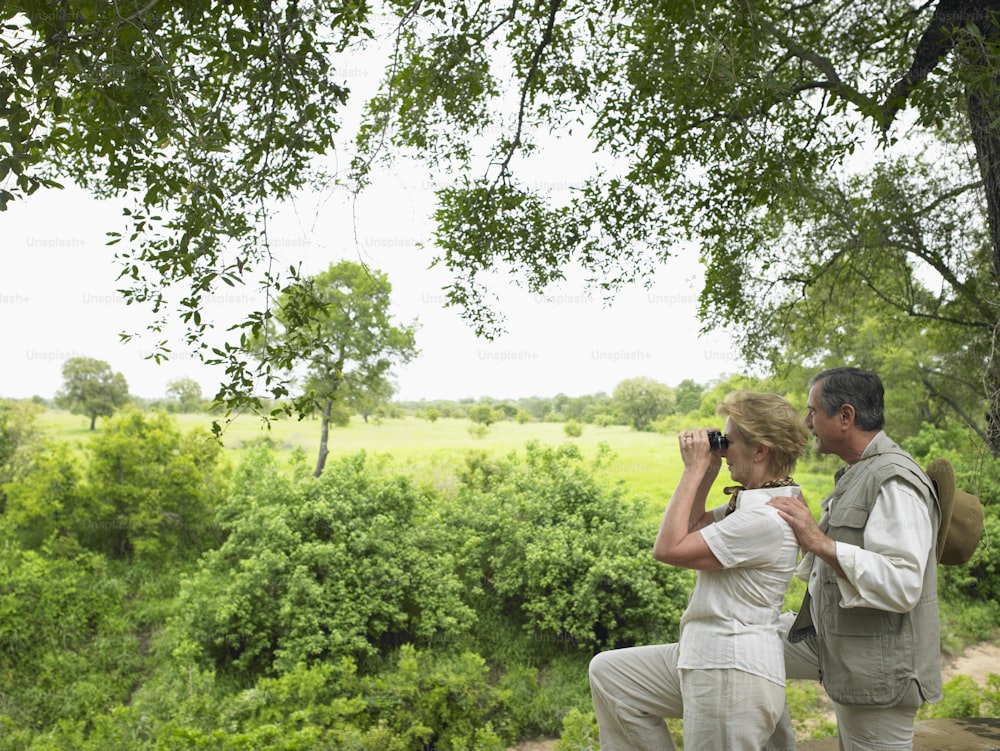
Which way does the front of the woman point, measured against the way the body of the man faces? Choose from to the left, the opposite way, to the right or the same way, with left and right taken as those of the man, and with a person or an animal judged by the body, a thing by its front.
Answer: the same way

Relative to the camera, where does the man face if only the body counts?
to the viewer's left

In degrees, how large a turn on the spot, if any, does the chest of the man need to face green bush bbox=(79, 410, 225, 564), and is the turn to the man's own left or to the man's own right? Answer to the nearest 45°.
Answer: approximately 45° to the man's own right

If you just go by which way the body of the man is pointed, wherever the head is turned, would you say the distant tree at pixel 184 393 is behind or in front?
in front

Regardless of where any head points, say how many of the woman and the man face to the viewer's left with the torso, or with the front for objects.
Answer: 2

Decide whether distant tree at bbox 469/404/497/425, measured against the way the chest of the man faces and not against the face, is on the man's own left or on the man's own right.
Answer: on the man's own right

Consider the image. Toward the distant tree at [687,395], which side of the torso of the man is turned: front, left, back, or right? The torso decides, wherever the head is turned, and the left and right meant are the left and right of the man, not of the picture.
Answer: right

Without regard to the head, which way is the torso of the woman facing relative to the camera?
to the viewer's left

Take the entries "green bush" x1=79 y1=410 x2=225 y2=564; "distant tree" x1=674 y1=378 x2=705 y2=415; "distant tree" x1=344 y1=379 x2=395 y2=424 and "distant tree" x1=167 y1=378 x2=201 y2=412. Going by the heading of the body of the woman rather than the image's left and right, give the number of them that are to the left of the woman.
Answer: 0

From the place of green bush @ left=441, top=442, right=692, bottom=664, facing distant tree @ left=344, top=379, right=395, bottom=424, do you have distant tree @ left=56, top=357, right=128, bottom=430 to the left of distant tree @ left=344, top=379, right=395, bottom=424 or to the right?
left

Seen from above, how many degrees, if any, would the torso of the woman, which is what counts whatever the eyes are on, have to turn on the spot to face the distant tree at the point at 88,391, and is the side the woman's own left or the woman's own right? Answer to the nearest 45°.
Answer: approximately 45° to the woman's own right

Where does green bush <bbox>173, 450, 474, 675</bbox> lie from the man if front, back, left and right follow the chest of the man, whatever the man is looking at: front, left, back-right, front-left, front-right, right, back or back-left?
front-right

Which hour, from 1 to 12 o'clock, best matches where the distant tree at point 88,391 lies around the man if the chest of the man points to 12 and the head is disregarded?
The distant tree is roughly at 1 o'clock from the man.

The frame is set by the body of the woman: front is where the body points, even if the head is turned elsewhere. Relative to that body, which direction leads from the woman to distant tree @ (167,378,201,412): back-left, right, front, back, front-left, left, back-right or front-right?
front-right
